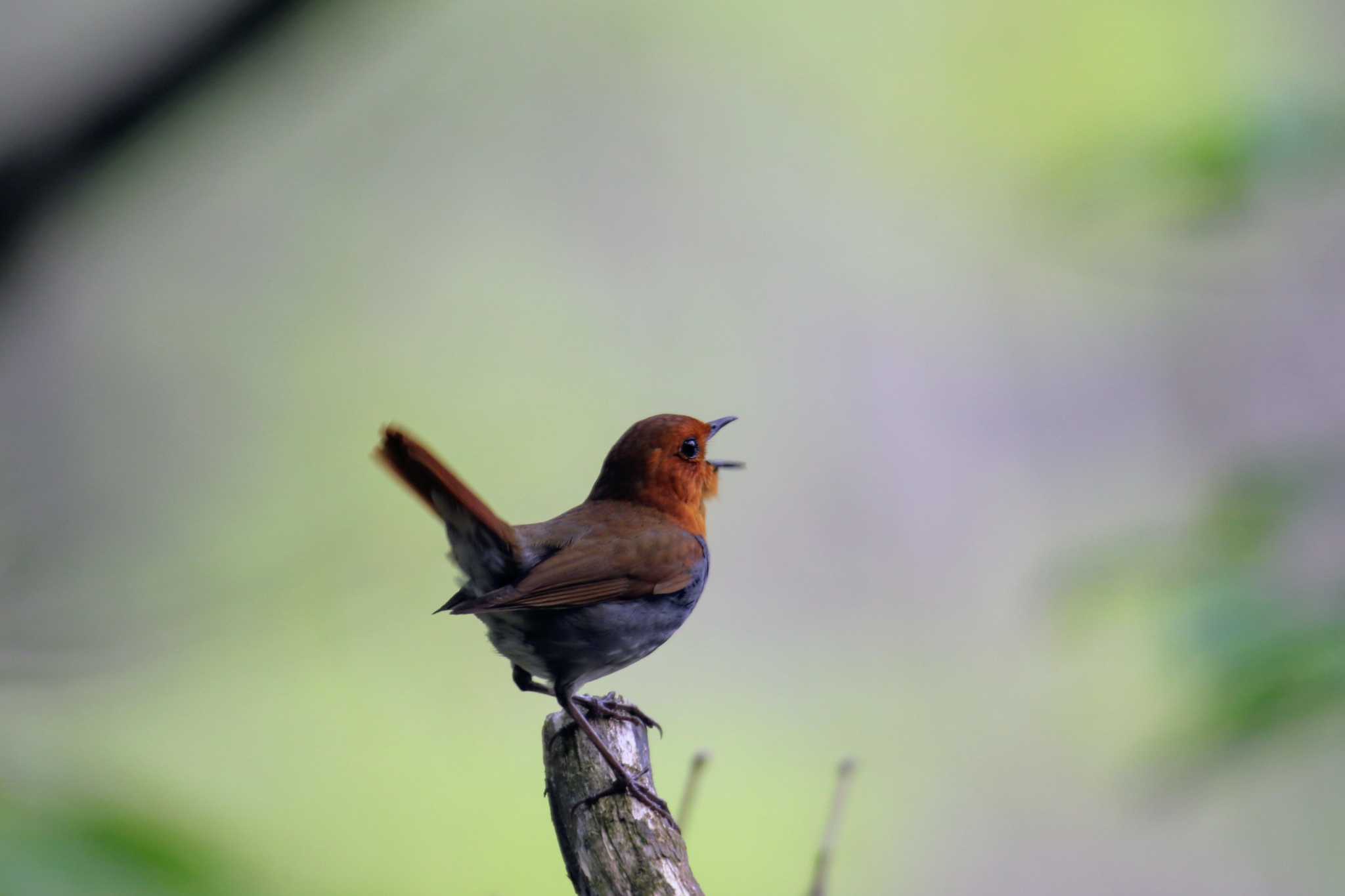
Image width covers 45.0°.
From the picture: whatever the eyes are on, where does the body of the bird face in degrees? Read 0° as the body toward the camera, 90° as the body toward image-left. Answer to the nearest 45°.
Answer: approximately 270°
